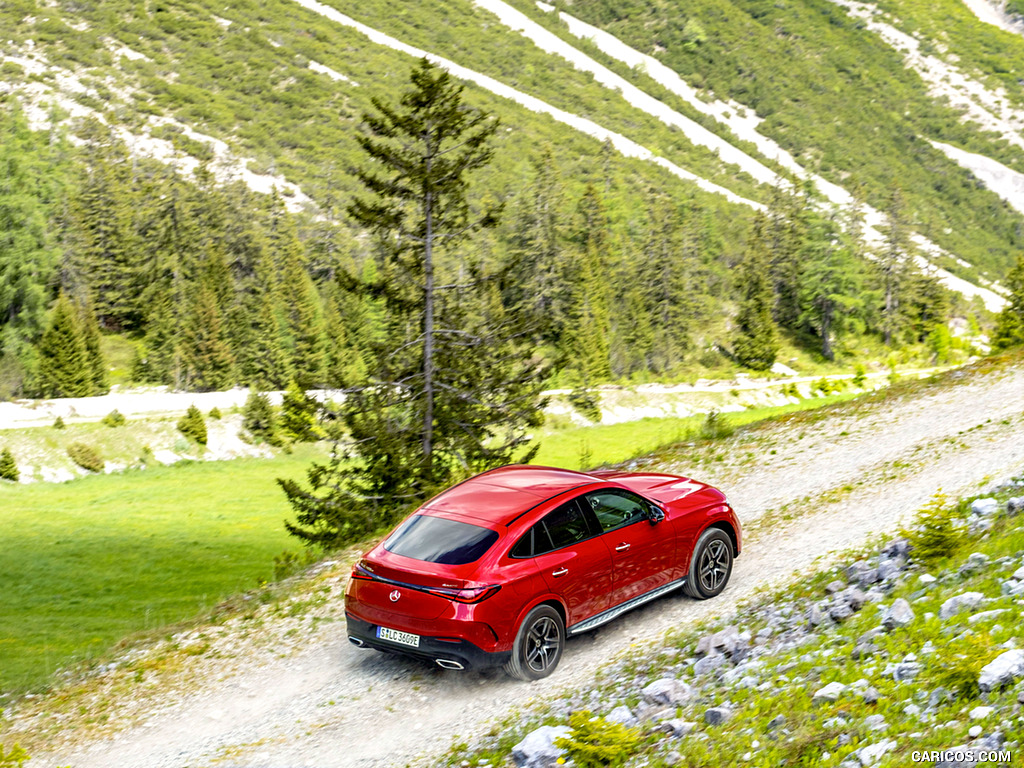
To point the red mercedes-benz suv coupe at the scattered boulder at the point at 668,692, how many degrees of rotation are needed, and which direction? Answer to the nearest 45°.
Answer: approximately 90° to its right

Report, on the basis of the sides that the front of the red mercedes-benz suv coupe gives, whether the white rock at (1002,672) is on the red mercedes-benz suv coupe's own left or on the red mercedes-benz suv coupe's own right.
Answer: on the red mercedes-benz suv coupe's own right

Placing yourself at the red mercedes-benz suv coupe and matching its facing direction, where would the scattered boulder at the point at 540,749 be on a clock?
The scattered boulder is roughly at 4 o'clock from the red mercedes-benz suv coupe.

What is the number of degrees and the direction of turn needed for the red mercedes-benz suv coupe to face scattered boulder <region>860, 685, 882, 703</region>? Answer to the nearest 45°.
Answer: approximately 90° to its right

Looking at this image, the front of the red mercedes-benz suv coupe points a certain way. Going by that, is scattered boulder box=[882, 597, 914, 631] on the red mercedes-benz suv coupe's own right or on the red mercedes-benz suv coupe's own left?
on the red mercedes-benz suv coupe's own right

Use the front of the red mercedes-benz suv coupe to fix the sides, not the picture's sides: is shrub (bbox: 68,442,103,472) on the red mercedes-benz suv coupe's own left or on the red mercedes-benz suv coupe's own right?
on the red mercedes-benz suv coupe's own left

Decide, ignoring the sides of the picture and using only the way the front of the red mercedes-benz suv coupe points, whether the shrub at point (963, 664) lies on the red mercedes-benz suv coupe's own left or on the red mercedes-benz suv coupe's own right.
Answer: on the red mercedes-benz suv coupe's own right

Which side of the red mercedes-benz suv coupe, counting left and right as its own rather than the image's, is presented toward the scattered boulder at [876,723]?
right

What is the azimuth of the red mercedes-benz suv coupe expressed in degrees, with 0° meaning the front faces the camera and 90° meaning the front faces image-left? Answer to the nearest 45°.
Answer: approximately 225°

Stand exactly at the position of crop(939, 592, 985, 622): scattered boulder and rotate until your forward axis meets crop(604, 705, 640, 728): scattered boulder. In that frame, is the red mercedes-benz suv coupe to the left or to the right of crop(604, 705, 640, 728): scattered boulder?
right

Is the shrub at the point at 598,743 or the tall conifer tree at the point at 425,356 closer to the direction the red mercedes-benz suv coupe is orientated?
the tall conifer tree

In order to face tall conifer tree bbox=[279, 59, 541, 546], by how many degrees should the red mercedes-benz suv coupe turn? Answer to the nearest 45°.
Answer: approximately 45° to its left
